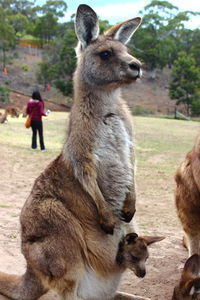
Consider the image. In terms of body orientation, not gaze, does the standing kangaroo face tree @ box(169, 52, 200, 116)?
no

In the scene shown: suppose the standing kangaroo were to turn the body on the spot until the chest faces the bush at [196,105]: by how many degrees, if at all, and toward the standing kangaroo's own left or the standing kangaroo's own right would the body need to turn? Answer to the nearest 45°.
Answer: approximately 135° to the standing kangaroo's own left

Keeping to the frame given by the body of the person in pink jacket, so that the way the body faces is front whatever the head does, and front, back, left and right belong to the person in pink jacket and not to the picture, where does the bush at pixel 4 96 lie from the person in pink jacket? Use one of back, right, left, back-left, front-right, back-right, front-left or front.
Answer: front

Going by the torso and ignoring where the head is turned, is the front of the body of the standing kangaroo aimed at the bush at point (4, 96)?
no

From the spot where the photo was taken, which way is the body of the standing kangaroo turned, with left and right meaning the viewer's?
facing the viewer and to the right of the viewer

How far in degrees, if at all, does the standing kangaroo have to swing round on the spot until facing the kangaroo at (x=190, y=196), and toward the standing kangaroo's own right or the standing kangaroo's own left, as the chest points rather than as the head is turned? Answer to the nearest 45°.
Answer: approximately 45° to the standing kangaroo's own left
